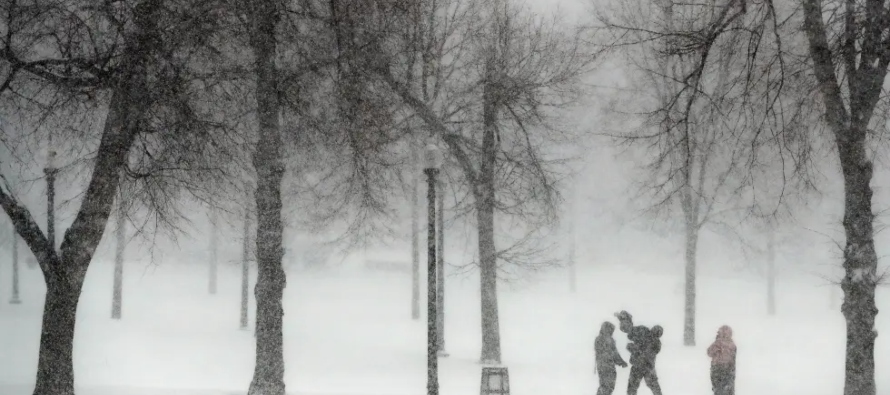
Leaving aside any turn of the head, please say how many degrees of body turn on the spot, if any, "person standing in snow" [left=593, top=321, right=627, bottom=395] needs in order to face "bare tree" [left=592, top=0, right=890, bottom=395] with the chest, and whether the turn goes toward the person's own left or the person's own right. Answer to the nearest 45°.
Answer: approximately 45° to the person's own right

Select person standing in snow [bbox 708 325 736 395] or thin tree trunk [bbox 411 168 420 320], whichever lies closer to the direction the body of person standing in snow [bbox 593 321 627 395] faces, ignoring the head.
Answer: the person standing in snow [bbox 708 325 736 395]

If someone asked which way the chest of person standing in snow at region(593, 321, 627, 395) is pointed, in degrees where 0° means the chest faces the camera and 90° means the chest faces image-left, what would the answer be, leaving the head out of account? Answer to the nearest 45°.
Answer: approximately 270°

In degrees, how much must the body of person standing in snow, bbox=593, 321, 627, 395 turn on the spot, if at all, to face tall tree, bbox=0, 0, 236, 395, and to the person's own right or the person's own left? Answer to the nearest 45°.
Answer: approximately 135° to the person's own right

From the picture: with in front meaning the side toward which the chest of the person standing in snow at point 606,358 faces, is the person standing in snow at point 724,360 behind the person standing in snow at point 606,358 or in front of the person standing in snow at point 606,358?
in front

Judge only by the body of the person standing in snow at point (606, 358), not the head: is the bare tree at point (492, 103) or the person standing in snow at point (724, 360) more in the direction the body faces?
the person standing in snow at point (724, 360)

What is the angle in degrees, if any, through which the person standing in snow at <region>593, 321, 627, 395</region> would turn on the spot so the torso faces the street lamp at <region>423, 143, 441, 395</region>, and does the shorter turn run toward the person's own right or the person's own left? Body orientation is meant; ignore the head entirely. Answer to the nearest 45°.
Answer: approximately 135° to the person's own right

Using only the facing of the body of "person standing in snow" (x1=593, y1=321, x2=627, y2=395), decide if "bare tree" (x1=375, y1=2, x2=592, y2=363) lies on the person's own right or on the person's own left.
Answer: on the person's own left
